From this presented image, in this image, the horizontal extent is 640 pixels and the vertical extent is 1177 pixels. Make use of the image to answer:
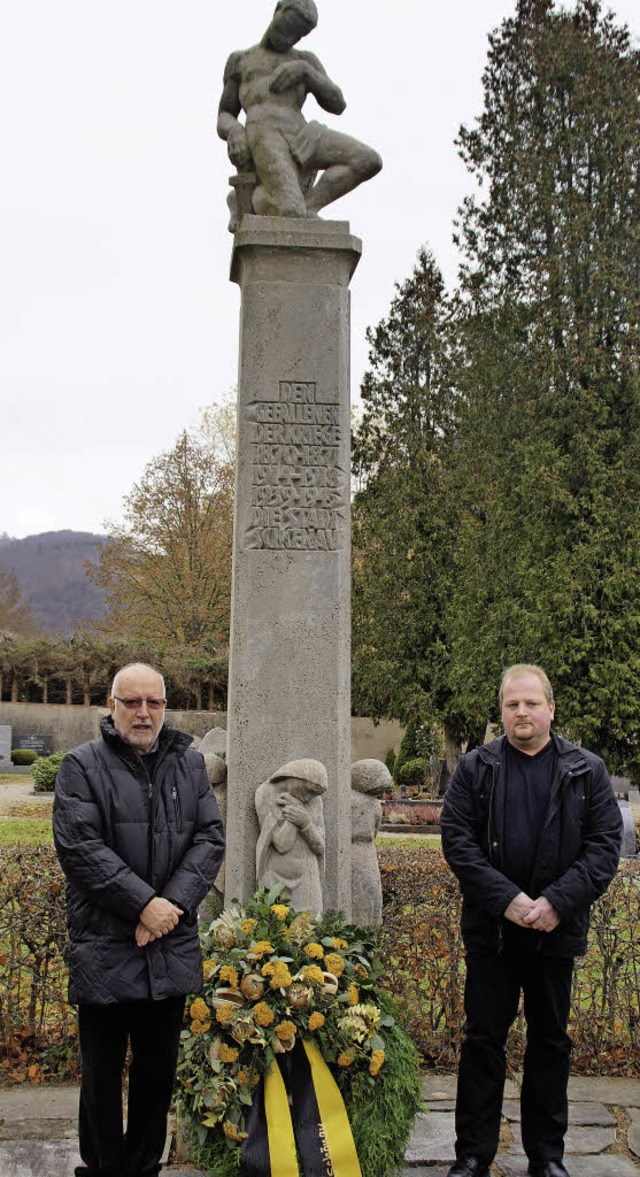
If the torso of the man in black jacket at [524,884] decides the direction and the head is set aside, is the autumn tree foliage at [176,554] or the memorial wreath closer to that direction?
the memorial wreath

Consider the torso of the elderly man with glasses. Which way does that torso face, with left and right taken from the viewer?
facing the viewer

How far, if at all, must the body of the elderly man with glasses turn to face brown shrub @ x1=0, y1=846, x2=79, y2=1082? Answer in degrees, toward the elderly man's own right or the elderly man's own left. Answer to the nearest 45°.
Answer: approximately 180°

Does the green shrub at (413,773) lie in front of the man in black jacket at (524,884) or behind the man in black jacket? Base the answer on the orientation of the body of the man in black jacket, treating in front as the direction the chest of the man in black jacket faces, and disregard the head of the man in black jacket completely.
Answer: behind

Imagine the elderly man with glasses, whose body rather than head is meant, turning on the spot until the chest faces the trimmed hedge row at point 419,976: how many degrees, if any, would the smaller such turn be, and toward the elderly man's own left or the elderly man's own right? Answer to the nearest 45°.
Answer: approximately 135° to the elderly man's own left

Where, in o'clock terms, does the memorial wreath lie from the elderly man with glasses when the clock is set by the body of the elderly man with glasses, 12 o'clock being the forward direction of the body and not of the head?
The memorial wreath is roughly at 8 o'clock from the elderly man with glasses.

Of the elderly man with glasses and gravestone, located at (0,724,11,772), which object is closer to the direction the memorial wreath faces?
the elderly man with glasses

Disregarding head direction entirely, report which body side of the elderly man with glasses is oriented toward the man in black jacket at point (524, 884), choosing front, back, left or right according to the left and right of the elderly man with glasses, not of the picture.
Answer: left

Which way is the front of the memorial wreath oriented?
toward the camera
